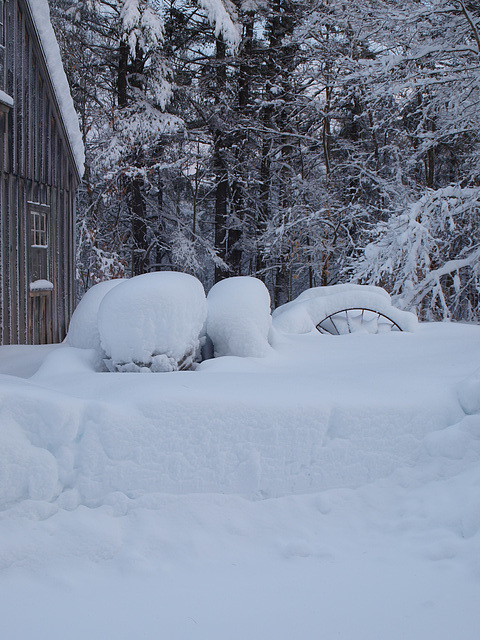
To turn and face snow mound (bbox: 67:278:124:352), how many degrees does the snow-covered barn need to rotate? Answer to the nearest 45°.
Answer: approximately 45° to its right

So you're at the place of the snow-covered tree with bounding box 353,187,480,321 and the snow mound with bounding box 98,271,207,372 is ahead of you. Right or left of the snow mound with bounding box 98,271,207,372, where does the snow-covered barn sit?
right

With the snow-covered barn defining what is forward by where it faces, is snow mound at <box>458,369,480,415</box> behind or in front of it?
in front

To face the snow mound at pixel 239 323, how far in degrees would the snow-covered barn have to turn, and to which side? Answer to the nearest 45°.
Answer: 0° — it already faces it

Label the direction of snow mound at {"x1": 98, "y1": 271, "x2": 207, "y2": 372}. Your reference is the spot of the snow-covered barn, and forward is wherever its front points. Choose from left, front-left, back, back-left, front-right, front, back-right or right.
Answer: front-right

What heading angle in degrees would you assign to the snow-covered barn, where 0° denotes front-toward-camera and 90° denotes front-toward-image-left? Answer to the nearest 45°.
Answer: approximately 315°

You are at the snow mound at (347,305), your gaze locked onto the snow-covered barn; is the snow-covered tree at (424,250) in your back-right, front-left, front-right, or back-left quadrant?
back-right

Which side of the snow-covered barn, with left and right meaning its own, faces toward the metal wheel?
front
